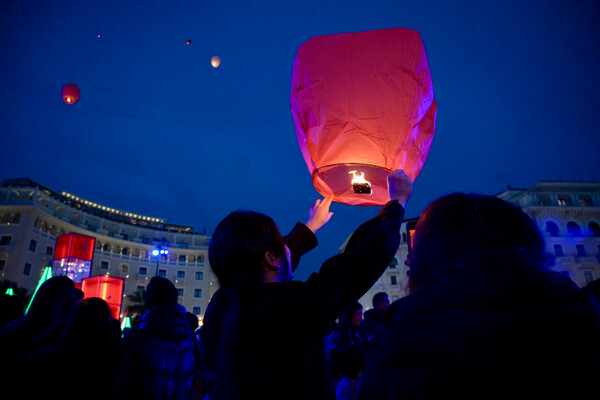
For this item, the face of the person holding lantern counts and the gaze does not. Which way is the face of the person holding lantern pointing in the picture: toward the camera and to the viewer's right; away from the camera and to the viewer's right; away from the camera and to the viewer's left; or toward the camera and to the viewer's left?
away from the camera and to the viewer's right

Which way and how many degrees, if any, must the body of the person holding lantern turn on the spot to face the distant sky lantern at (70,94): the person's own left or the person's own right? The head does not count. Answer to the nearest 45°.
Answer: approximately 90° to the person's own left

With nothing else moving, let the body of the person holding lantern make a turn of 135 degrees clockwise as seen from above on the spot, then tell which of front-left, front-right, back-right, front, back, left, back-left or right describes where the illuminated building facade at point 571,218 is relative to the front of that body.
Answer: back-left

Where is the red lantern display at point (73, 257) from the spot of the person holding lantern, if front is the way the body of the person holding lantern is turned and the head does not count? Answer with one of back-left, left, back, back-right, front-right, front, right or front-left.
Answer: left

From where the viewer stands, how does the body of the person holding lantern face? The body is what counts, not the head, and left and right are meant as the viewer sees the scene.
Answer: facing away from the viewer and to the right of the viewer
